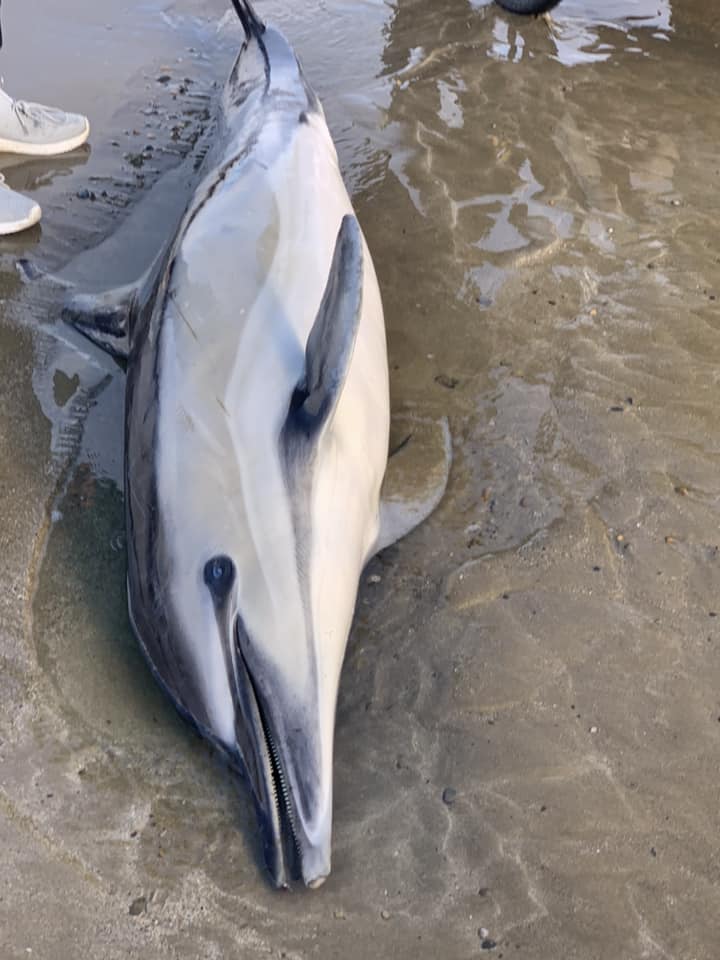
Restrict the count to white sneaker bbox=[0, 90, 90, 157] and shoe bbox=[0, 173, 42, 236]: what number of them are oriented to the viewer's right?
2

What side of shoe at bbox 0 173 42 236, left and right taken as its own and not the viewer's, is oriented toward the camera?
right

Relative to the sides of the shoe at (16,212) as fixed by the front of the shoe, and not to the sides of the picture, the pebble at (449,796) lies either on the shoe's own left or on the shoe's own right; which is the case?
on the shoe's own right

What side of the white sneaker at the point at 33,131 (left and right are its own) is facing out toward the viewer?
right

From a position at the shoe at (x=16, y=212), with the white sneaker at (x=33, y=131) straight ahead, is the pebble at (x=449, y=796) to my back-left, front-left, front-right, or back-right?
back-right

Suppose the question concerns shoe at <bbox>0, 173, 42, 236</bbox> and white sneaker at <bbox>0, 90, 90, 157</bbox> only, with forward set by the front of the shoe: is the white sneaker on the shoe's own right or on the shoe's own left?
on the shoe's own left

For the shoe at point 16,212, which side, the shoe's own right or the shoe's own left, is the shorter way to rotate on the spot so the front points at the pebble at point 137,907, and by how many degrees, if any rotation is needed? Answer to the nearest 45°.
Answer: approximately 90° to the shoe's own right

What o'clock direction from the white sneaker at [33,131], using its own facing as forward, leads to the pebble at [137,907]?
The pebble is roughly at 3 o'clock from the white sneaker.

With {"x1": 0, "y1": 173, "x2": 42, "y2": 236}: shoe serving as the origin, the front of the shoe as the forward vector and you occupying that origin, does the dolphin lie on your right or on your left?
on your right
